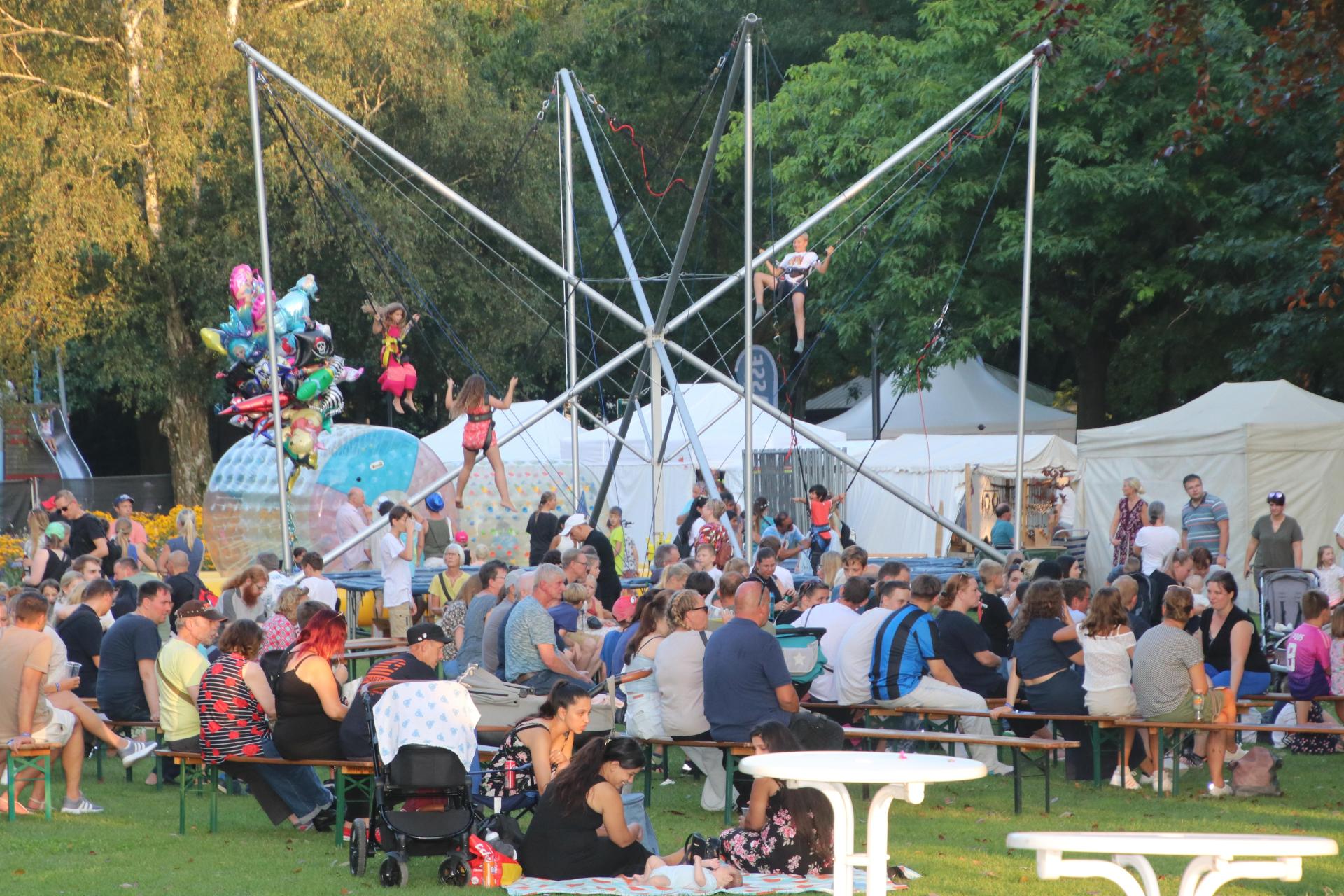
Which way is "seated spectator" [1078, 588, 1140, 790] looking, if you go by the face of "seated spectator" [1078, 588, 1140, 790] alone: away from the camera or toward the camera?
away from the camera

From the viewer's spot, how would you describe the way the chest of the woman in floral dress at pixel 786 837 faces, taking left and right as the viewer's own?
facing to the left of the viewer

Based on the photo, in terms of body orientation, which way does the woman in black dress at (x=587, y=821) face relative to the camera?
to the viewer's right

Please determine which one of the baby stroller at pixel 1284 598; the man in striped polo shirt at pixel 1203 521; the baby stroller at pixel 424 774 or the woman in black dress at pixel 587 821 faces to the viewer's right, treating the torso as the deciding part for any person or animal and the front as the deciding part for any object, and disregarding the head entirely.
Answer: the woman in black dress

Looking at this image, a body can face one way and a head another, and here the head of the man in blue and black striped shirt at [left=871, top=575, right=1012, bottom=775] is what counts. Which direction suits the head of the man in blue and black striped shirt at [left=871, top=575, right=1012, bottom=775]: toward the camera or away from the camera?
away from the camera

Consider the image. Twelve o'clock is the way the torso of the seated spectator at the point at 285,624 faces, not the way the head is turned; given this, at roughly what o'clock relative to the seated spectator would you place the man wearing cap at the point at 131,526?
The man wearing cap is roughly at 10 o'clock from the seated spectator.

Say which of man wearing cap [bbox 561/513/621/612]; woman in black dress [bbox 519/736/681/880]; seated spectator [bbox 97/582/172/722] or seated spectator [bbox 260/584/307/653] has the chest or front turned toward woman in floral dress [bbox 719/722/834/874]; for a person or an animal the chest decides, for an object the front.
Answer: the woman in black dress
